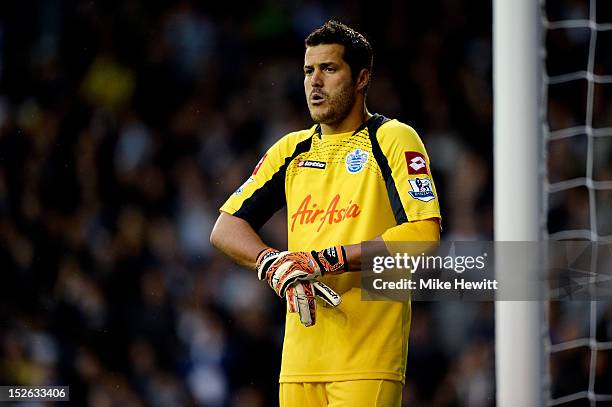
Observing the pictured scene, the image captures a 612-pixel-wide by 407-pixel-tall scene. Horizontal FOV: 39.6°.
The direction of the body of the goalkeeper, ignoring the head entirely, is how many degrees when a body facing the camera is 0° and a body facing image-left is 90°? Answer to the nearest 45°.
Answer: approximately 45°
